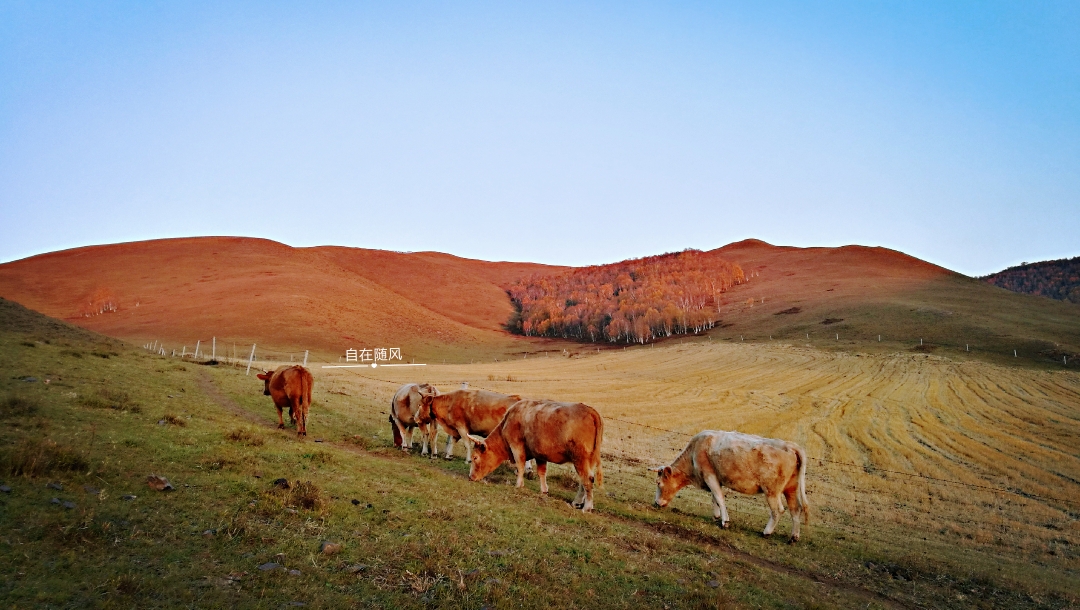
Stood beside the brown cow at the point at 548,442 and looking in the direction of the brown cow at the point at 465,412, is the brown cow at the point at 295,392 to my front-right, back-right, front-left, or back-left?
front-left

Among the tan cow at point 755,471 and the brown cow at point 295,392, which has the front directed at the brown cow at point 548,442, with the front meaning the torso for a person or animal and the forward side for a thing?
the tan cow at point 755,471

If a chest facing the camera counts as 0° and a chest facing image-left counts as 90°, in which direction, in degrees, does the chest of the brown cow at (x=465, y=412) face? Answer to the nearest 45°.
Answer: approximately 90°

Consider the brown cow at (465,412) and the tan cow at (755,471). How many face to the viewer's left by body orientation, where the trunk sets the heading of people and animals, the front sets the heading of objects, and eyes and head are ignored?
2

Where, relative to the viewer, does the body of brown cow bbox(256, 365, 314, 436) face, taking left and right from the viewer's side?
facing away from the viewer and to the left of the viewer

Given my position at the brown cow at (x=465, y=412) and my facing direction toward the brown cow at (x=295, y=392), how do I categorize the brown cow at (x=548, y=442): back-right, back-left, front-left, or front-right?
back-left

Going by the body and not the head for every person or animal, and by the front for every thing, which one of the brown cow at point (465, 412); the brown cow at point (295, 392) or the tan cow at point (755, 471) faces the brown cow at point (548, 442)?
the tan cow at point (755, 471)

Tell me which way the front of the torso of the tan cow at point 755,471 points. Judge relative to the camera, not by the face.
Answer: to the viewer's left

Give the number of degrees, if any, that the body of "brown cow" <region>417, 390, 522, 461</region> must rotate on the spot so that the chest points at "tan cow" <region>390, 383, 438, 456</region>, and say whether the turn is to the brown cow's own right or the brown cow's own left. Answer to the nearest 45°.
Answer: approximately 45° to the brown cow's own right

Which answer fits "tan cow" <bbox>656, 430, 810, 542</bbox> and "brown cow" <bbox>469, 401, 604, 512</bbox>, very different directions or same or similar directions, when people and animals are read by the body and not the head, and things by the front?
same or similar directions

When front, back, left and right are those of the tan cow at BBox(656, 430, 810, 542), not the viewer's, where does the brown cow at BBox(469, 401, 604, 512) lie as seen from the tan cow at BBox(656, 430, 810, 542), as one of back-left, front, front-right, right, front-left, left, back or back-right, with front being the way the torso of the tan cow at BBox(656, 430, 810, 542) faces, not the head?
front
